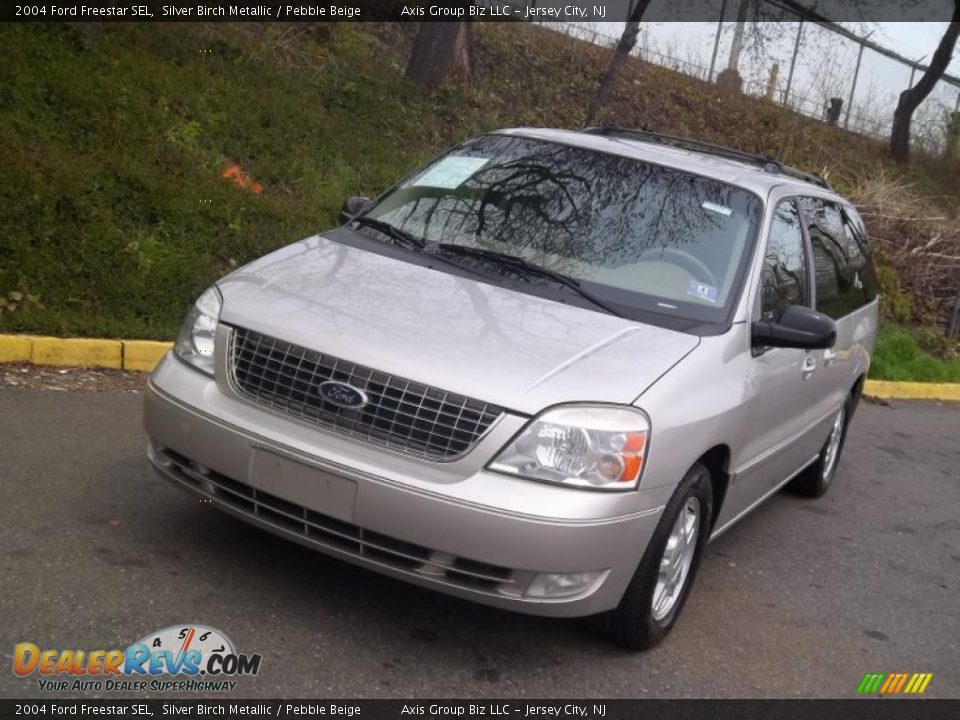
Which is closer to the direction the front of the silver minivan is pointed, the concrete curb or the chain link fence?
the concrete curb

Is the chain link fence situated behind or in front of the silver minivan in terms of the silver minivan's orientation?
behind

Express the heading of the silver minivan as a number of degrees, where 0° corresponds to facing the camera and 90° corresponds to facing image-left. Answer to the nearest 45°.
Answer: approximately 45°
